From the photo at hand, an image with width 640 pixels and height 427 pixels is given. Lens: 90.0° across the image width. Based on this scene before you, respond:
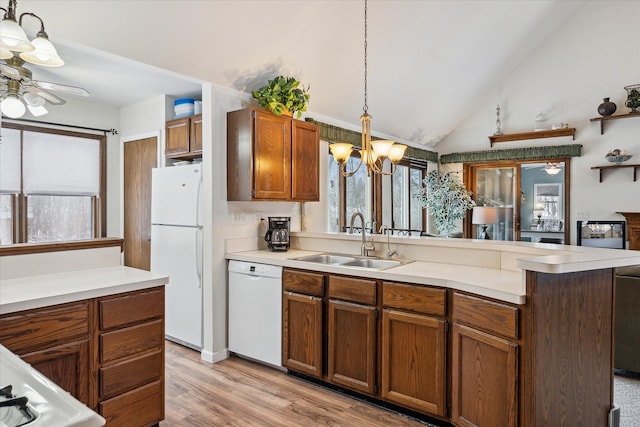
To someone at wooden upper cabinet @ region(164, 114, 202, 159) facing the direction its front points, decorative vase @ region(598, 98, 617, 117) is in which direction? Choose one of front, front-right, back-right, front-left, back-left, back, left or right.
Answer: back-left

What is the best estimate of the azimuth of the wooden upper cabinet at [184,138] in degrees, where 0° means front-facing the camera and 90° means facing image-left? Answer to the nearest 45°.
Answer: approximately 45°

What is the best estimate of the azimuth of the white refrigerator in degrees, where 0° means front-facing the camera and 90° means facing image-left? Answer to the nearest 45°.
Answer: approximately 45°

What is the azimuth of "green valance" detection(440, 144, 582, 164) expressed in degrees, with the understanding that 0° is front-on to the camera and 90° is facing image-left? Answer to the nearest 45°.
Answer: approximately 45°

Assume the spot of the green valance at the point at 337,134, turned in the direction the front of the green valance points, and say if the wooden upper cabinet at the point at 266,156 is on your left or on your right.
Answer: on your right

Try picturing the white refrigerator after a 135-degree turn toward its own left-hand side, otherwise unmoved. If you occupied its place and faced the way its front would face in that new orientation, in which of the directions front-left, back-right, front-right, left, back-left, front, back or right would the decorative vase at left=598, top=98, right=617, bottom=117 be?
front

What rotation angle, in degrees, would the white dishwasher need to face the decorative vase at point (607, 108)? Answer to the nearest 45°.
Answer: approximately 135° to its left

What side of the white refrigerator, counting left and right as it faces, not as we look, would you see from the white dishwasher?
left

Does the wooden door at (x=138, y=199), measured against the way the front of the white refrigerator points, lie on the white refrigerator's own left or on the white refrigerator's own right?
on the white refrigerator's own right

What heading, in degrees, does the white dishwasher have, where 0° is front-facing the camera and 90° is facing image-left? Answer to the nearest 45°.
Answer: approximately 45°

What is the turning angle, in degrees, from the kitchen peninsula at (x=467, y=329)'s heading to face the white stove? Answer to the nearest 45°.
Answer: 0° — it already faces it
